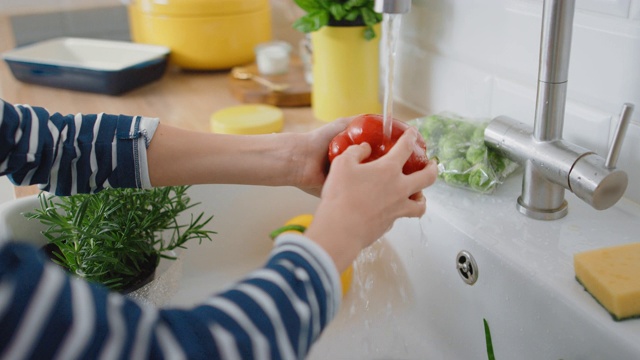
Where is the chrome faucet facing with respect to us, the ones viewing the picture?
facing the viewer and to the left of the viewer

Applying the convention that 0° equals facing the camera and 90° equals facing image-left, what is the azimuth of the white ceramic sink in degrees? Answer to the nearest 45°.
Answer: approximately 45°

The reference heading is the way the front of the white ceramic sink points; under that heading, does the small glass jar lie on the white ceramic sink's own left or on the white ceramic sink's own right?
on the white ceramic sink's own right

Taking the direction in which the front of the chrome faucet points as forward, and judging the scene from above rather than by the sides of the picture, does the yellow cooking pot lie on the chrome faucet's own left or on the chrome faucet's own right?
on the chrome faucet's own right
